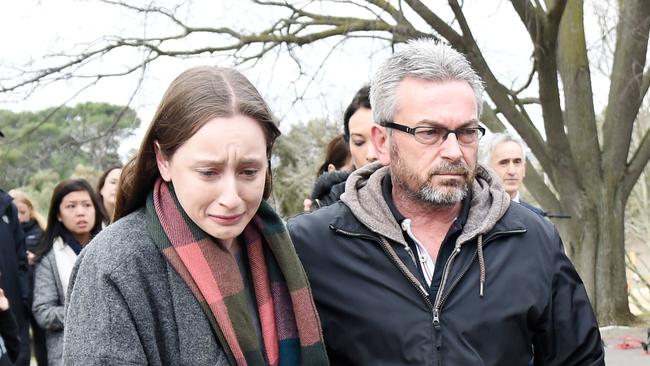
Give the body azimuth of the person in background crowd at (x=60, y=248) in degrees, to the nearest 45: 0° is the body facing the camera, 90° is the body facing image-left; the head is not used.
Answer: approximately 315°

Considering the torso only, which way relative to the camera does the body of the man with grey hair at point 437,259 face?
toward the camera

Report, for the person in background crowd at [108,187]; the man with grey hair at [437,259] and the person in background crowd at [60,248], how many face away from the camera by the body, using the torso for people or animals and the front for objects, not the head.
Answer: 0

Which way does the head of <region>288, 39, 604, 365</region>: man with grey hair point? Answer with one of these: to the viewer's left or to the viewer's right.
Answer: to the viewer's right

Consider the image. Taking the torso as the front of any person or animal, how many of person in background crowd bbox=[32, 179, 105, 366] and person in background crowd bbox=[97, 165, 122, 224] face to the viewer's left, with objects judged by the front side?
0

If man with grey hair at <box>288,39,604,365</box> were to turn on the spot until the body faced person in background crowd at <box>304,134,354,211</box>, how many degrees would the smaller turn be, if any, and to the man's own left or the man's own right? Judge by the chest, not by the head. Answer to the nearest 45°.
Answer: approximately 180°

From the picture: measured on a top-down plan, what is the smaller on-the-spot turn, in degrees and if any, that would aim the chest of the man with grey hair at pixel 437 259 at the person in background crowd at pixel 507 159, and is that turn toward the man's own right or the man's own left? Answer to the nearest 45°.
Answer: approximately 180°

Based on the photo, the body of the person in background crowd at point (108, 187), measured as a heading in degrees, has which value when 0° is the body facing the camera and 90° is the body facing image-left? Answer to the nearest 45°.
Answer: approximately 315°

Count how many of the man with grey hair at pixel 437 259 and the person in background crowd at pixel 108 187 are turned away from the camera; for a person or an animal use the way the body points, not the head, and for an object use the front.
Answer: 0
